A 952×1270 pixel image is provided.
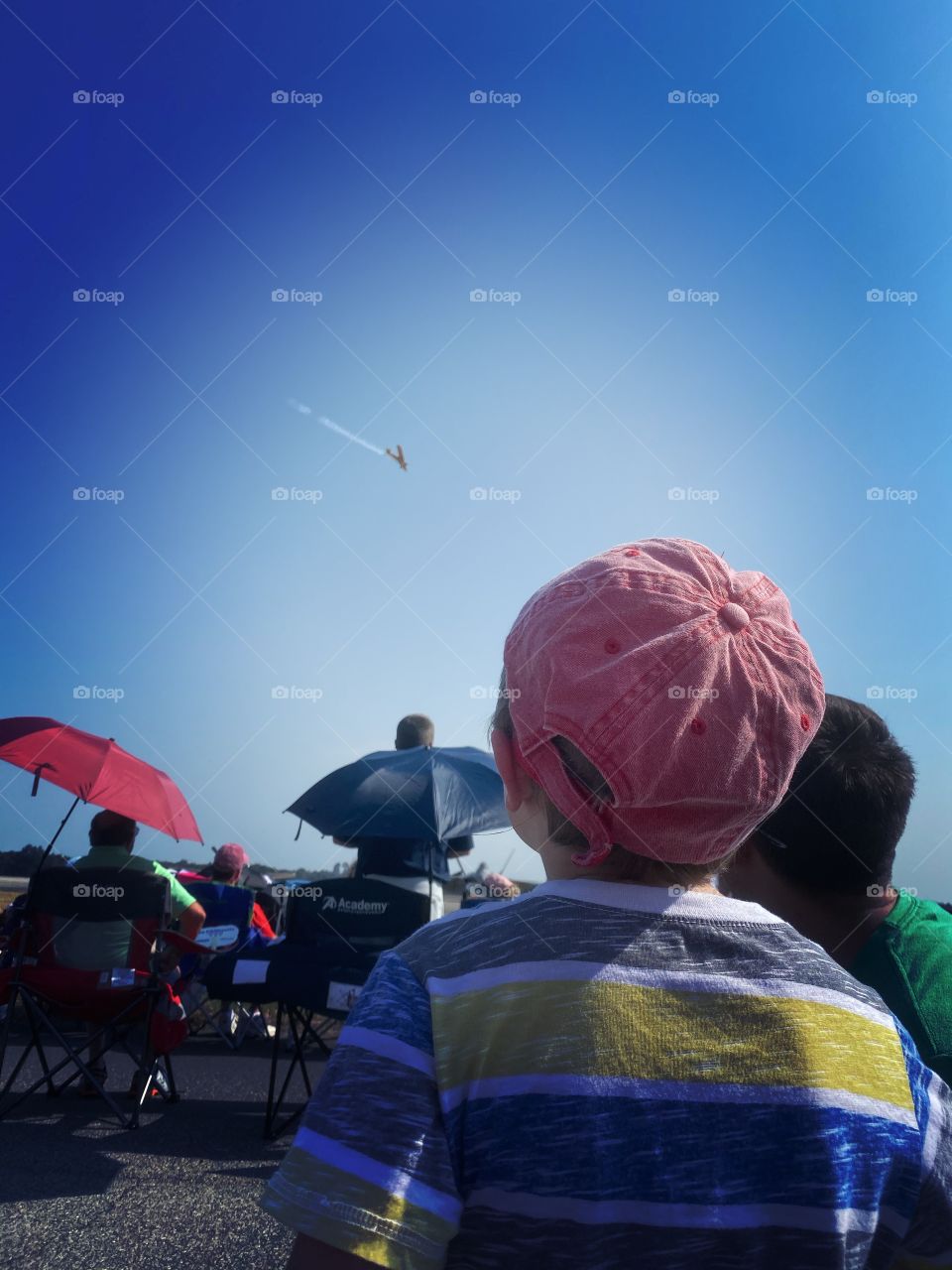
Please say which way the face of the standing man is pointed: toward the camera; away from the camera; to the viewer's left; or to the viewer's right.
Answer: away from the camera

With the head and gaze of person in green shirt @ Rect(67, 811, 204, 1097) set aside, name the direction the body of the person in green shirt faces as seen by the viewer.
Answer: away from the camera

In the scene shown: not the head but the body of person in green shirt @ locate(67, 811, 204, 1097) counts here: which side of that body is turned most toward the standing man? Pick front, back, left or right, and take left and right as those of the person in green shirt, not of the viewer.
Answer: right

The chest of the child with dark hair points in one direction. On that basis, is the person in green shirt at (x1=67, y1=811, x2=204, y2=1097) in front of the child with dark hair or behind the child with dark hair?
in front

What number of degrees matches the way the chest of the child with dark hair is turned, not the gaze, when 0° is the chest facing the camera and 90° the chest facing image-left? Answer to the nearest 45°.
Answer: approximately 135°

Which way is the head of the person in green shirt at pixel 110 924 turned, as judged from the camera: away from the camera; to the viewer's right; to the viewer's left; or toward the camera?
away from the camera

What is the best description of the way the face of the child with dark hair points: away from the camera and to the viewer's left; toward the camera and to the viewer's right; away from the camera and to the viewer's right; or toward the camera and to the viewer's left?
away from the camera and to the viewer's left

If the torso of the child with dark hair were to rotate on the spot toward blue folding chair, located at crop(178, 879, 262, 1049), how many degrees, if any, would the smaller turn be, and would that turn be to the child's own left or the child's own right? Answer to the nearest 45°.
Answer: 0° — they already face it

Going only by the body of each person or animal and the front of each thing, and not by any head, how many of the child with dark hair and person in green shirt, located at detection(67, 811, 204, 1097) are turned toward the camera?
0
